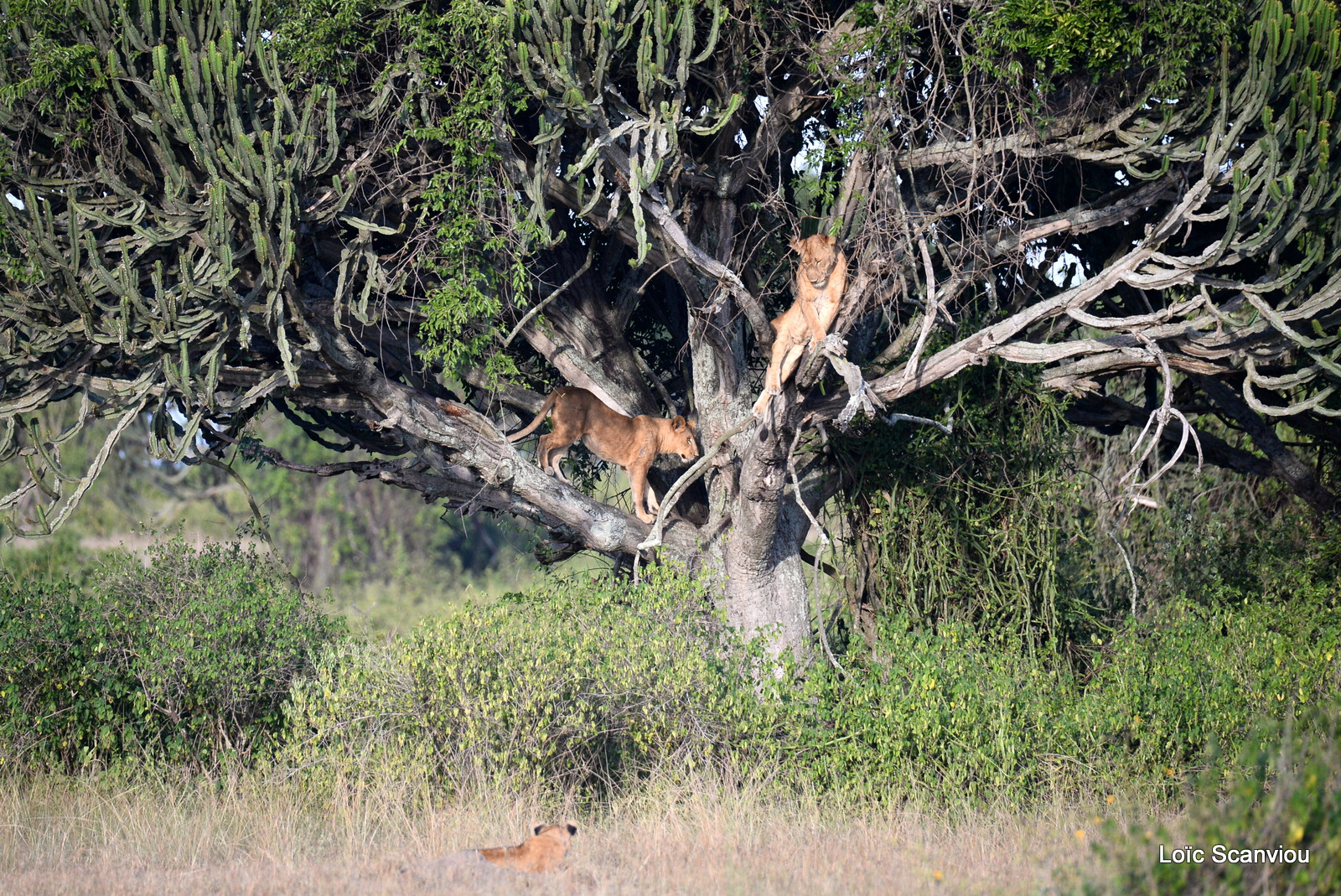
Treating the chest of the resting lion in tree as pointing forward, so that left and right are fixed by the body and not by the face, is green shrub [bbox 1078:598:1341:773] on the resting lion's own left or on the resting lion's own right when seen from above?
on the resting lion's own left

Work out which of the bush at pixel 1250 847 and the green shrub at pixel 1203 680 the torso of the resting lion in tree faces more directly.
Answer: the bush

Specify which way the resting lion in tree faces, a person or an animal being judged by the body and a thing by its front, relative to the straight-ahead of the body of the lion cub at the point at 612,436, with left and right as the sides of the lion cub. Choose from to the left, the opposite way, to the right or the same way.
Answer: to the right

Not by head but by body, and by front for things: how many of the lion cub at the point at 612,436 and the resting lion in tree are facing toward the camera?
1

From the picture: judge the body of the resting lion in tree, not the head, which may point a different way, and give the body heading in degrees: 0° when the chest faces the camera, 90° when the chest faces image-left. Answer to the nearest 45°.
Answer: approximately 0°

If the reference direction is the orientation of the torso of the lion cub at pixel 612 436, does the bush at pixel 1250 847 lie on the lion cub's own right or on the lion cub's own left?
on the lion cub's own right

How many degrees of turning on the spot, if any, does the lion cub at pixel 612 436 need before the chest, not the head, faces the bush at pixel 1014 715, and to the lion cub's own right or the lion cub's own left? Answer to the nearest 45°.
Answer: approximately 45° to the lion cub's own right

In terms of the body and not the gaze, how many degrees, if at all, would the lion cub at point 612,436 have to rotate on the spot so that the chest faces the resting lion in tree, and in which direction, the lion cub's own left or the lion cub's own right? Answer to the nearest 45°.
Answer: approximately 45° to the lion cub's own right

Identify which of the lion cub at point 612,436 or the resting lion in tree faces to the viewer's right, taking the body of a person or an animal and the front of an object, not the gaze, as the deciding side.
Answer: the lion cub

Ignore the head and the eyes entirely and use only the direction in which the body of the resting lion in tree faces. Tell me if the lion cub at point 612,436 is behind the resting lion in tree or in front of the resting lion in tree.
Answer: behind

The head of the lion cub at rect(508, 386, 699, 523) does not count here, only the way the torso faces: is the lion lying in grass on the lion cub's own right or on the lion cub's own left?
on the lion cub's own right

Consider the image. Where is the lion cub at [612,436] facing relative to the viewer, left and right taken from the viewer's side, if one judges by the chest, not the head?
facing to the right of the viewer

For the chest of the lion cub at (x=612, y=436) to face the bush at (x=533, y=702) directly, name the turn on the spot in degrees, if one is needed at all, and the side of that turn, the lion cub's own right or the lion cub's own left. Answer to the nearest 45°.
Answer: approximately 90° to the lion cub's own right
